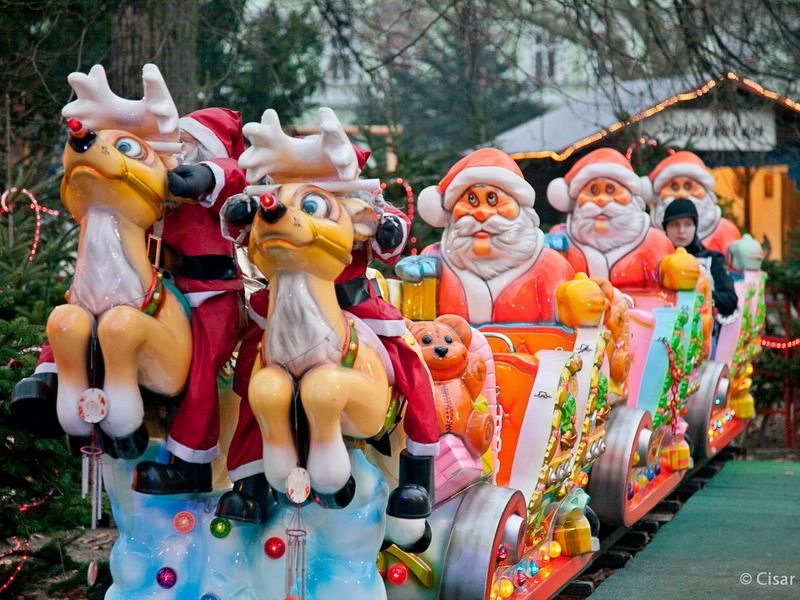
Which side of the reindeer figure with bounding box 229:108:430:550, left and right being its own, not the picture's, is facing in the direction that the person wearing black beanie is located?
back

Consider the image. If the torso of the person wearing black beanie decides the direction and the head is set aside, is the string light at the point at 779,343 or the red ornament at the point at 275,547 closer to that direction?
the red ornament

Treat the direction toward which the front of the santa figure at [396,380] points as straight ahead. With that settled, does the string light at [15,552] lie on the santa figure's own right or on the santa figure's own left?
on the santa figure's own right

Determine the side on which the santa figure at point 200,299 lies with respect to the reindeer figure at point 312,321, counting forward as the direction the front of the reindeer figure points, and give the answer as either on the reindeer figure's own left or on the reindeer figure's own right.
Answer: on the reindeer figure's own right

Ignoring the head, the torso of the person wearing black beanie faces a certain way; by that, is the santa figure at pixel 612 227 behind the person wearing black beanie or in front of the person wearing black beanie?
in front

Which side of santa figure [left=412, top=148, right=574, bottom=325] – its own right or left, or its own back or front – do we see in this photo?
front

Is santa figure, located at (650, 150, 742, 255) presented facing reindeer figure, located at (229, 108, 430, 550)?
yes

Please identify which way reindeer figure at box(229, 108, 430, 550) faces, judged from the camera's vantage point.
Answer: facing the viewer and to the left of the viewer

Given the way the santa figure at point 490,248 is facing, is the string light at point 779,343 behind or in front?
behind

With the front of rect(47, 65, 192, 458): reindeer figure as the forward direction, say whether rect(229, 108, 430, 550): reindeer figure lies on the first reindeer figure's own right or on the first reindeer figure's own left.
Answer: on the first reindeer figure's own left

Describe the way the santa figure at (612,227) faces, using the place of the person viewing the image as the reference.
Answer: facing the viewer

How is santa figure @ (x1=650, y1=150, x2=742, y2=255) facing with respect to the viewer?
toward the camera

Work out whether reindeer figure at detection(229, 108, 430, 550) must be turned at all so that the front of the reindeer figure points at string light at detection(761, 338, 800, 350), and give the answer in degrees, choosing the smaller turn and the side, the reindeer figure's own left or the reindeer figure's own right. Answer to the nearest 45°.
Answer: approximately 180°
